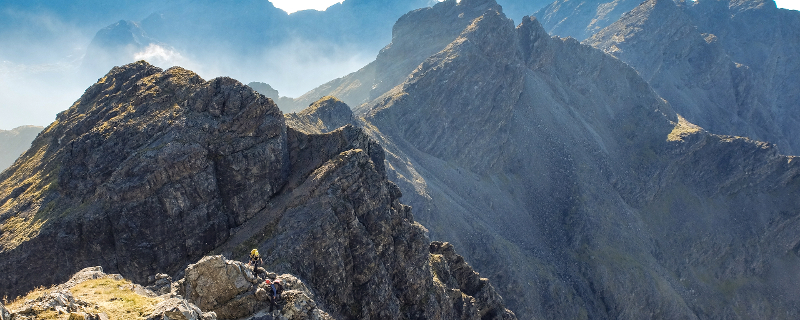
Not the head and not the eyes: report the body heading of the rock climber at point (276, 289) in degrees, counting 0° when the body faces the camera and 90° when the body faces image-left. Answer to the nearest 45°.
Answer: approximately 180°

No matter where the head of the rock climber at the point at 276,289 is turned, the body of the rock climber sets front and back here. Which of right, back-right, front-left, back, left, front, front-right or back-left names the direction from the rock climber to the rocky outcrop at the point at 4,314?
back-left

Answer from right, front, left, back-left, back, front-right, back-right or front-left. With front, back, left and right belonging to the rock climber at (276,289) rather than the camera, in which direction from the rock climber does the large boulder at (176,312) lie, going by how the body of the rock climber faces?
back-left
